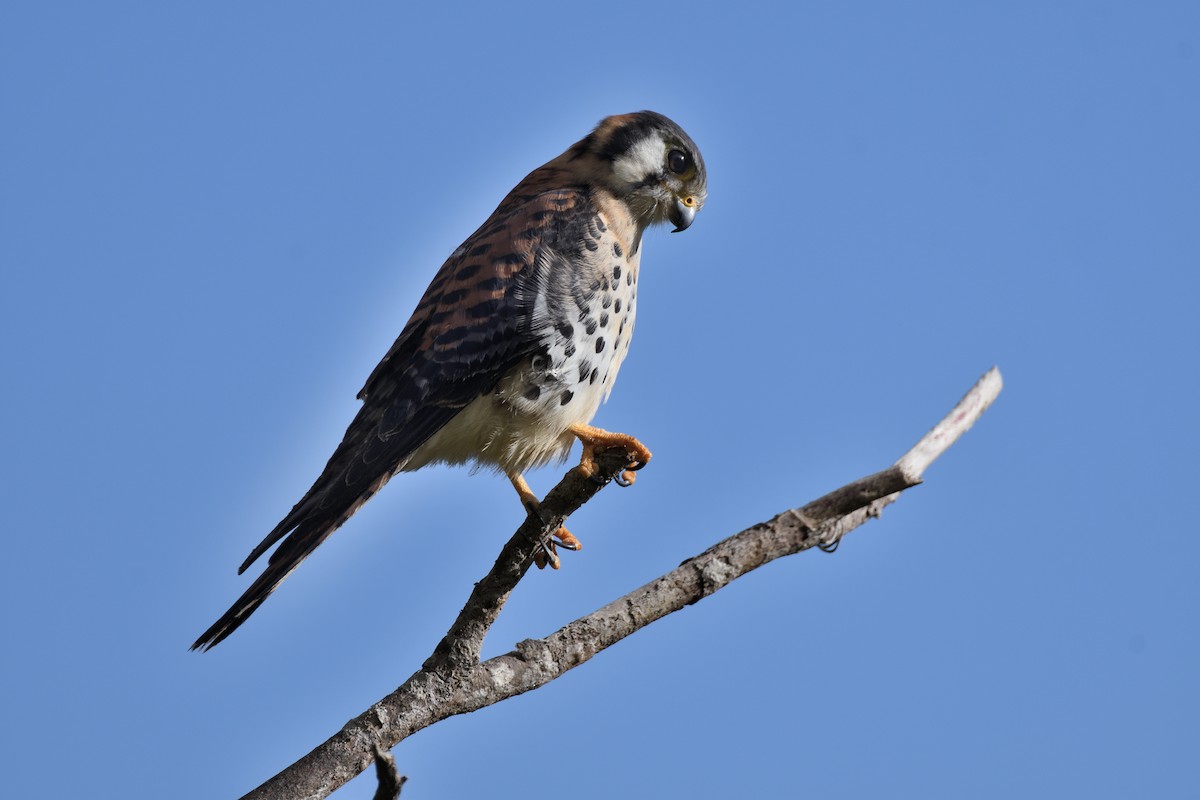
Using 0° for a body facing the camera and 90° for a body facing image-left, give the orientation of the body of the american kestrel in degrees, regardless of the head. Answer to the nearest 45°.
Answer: approximately 270°
